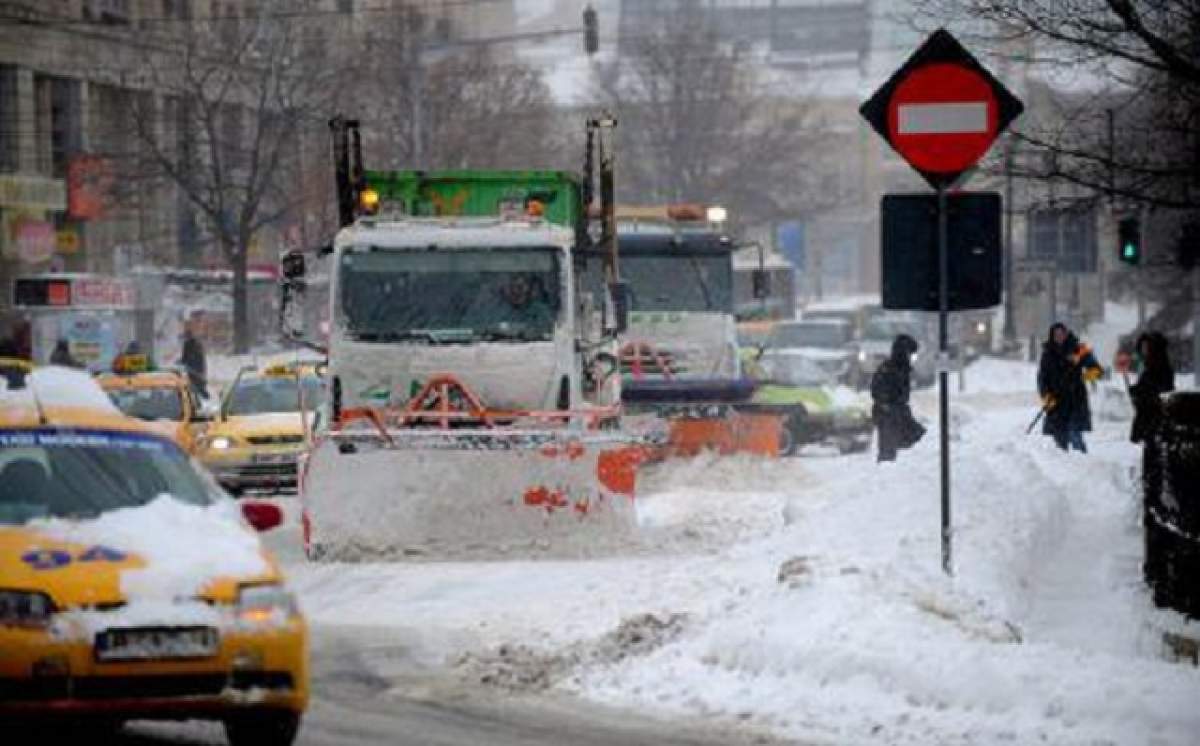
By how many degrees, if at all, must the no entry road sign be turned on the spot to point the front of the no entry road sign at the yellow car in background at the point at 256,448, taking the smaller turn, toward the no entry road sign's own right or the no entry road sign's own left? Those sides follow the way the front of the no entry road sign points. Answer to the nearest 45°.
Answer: approximately 135° to the no entry road sign's own right

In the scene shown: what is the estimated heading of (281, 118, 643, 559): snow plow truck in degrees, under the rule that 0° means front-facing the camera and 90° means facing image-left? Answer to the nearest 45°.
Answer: approximately 0°

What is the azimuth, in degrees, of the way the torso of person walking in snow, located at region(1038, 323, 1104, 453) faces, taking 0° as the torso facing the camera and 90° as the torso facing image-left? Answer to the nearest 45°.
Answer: approximately 0°

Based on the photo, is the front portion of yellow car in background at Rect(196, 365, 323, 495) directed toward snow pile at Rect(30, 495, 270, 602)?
yes

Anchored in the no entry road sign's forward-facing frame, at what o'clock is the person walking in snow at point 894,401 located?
The person walking in snow is roughly at 6 o'clock from the no entry road sign.

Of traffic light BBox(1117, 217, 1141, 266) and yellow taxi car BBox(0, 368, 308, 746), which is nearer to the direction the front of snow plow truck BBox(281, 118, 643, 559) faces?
the yellow taxi car
